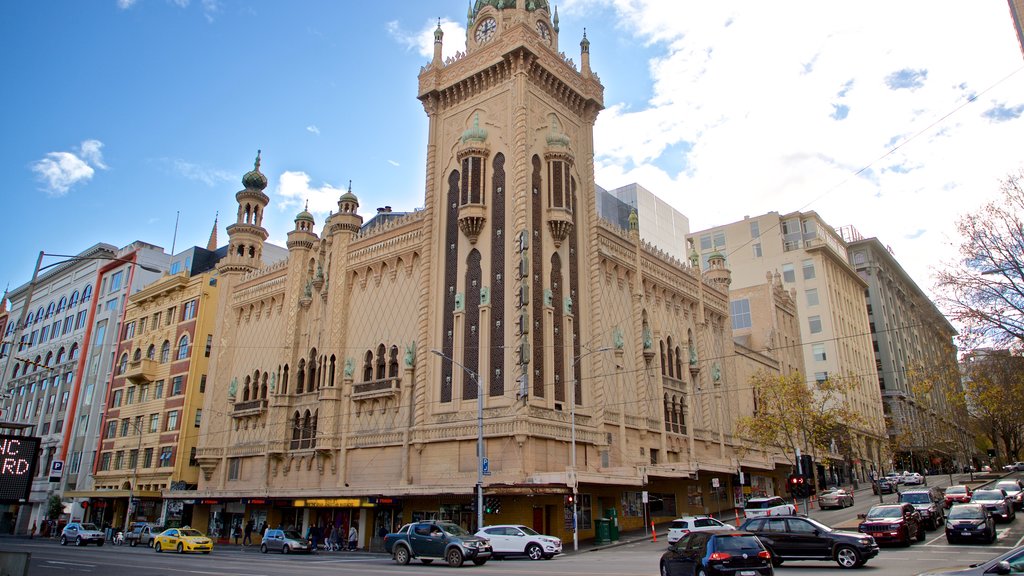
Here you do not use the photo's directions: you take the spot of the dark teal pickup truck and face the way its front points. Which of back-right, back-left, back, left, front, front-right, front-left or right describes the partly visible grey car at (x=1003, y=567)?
front

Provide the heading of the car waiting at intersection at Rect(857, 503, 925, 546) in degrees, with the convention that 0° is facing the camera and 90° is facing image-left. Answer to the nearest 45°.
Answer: approximately 45°

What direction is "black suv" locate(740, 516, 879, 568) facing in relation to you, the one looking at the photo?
facing to the right of the viewer

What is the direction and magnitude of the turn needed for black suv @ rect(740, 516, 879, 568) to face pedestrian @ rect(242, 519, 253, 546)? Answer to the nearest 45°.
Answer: approximately 135° to its left

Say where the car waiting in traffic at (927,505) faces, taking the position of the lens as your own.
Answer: facing the viewer and to the left of the viewer

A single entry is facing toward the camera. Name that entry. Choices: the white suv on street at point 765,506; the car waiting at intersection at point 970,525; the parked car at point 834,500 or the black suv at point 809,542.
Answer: the car waiting at intersection at point 970,525

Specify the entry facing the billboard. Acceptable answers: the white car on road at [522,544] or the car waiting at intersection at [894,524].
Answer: the car waiting at intersection at [894,524]

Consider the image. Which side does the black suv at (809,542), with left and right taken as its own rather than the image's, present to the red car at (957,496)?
left

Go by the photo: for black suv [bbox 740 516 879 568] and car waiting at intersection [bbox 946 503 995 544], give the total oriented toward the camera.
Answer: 1

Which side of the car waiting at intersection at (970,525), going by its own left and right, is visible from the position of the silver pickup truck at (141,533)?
right

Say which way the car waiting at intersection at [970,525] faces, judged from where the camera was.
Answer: facing the viewer

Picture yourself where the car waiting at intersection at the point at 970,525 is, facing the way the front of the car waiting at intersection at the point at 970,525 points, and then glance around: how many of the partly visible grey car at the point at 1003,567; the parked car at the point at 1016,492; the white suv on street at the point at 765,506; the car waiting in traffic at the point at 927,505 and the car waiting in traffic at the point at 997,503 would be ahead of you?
1

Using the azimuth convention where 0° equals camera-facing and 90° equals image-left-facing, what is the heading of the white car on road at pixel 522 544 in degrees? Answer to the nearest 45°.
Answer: approximately 315°

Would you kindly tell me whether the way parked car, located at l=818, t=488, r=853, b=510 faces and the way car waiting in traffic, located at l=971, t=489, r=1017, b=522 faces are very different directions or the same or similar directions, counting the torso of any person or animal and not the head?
very different directions

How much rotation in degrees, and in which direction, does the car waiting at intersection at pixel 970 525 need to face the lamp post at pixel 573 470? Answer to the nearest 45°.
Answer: approximately 90° to its right

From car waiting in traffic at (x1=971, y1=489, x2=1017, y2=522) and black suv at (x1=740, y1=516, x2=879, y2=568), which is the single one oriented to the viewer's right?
the black suv
